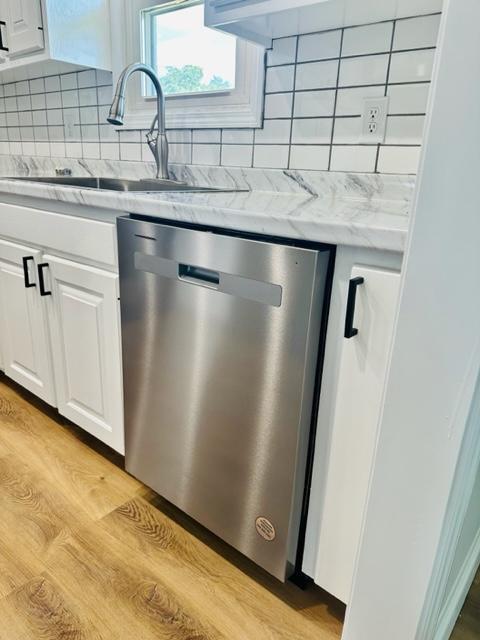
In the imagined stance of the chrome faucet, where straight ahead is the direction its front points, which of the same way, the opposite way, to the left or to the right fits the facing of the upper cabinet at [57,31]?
the same way

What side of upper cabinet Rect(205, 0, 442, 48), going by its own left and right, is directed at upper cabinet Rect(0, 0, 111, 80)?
right

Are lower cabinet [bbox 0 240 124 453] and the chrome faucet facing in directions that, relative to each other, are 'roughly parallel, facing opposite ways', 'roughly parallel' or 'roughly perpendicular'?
roughly parallel

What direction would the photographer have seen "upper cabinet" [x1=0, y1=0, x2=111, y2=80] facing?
facing the viewer and to the left of the viewer

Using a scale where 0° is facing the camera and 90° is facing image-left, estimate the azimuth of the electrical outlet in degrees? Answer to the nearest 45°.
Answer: approximately 45°

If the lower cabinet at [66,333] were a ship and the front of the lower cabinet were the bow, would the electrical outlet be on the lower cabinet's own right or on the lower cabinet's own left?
on the lower cabinet's own left

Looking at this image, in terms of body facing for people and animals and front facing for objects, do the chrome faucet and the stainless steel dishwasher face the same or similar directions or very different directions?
same or similar directions

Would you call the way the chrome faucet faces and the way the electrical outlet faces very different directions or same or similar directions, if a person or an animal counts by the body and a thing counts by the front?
same or similar directions

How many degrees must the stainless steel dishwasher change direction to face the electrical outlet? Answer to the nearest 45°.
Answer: approximately 180°

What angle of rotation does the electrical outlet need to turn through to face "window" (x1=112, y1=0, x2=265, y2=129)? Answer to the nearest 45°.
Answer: approximately 90° to its right
